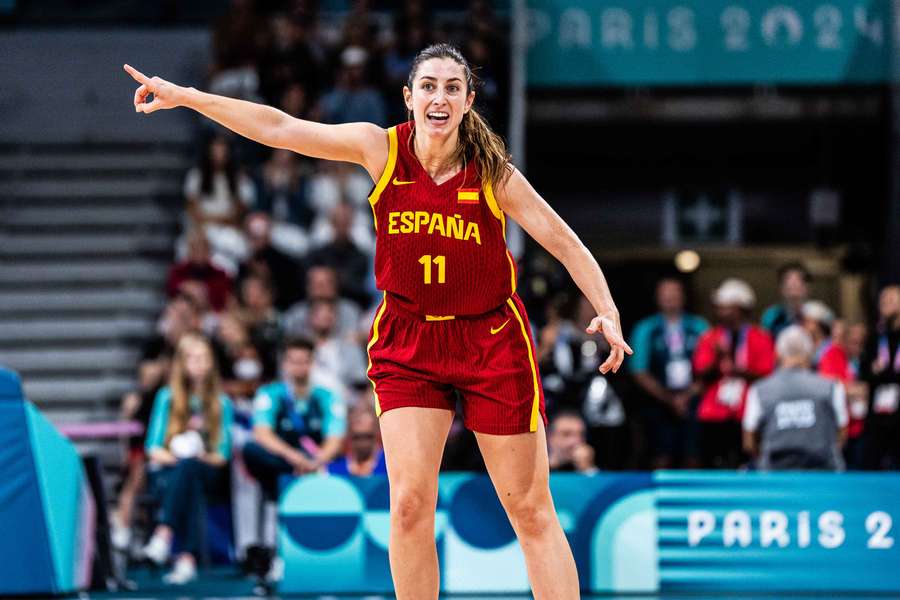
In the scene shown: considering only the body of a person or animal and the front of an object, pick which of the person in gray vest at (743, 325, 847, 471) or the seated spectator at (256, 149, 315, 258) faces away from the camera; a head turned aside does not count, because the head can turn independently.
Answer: the person in gray vest

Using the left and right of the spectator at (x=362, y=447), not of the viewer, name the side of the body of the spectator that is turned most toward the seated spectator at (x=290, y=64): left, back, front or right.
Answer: back

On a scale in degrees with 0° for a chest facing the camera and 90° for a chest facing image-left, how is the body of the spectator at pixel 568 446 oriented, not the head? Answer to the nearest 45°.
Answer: approximately 0°

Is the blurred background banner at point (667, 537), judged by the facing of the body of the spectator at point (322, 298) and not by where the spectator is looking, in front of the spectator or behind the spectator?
in front

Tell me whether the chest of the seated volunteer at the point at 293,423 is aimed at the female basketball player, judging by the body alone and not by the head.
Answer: yes

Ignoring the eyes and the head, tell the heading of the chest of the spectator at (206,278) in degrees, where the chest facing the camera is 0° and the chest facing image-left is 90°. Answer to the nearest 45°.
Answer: approximately 0°

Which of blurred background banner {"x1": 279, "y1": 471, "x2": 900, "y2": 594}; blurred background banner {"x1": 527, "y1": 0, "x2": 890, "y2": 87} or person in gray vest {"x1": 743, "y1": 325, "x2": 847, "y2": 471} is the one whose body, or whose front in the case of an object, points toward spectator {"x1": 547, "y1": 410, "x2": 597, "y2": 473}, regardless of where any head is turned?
blurred background banner {"x1": 527, "y1": 0, "x2": 890, "y2": 87}

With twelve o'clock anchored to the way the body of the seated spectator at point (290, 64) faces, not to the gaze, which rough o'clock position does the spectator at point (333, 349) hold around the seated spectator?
The spectator is roughly at 12 o'clock from the seated spectator.

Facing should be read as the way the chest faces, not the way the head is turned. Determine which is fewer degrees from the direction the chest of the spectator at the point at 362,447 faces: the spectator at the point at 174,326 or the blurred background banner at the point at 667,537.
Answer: the blurred background banner

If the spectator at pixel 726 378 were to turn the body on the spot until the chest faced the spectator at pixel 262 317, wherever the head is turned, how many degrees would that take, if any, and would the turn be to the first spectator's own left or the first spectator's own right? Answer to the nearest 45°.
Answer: approximately 90° to the first spectator's own right
